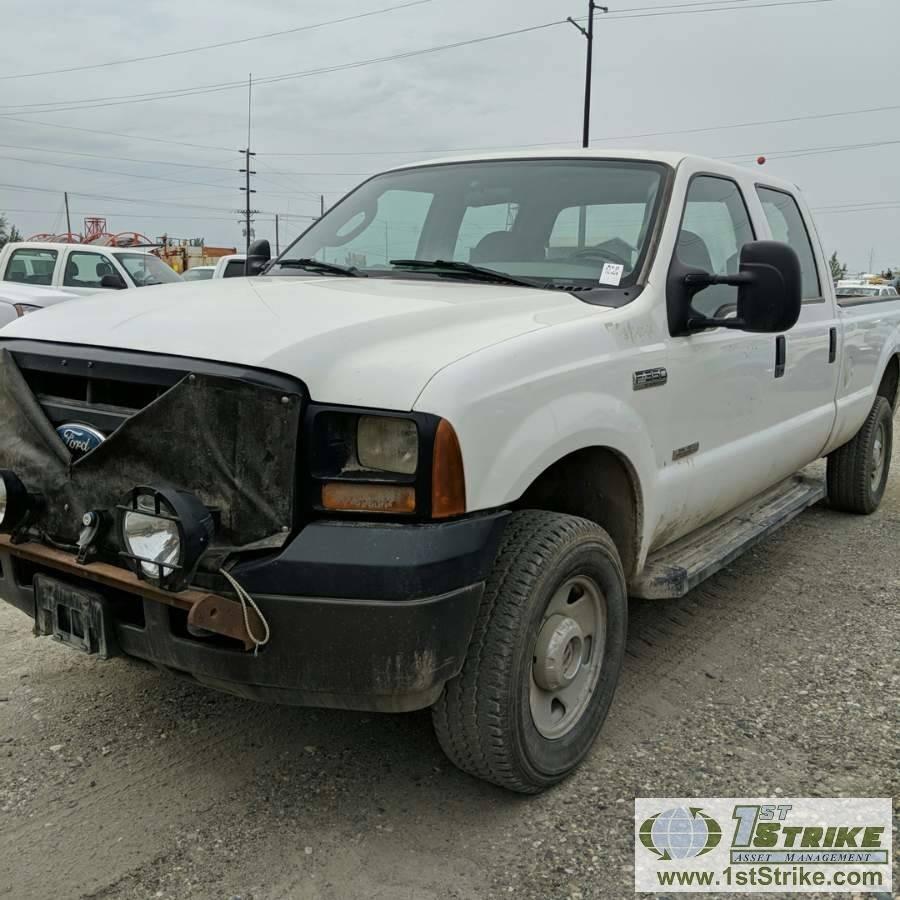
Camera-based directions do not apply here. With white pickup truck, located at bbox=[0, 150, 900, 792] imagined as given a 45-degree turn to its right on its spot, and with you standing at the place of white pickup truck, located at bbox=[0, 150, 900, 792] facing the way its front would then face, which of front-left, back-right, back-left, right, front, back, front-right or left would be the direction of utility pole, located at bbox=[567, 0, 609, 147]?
right

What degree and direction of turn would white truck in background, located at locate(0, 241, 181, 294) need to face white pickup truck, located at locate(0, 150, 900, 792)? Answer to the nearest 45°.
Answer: approximately 45° to its right

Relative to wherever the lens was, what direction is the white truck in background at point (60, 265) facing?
facing the viewer and to the right of the viewer

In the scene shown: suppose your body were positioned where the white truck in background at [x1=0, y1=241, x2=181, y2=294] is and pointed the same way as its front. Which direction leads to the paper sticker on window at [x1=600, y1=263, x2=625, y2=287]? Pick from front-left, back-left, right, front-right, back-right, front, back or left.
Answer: front-right

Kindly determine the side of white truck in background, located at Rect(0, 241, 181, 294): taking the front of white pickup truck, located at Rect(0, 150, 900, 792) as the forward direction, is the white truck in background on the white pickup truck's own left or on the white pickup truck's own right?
on the white pickup truck's own right

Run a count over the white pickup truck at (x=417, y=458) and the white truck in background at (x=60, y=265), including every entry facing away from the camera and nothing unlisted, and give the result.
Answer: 0

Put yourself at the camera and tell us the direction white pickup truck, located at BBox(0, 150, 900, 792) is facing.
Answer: facing the viewer and to the left of the viewer

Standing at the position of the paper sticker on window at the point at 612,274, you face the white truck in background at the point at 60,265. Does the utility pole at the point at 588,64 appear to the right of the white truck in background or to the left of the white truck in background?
right
